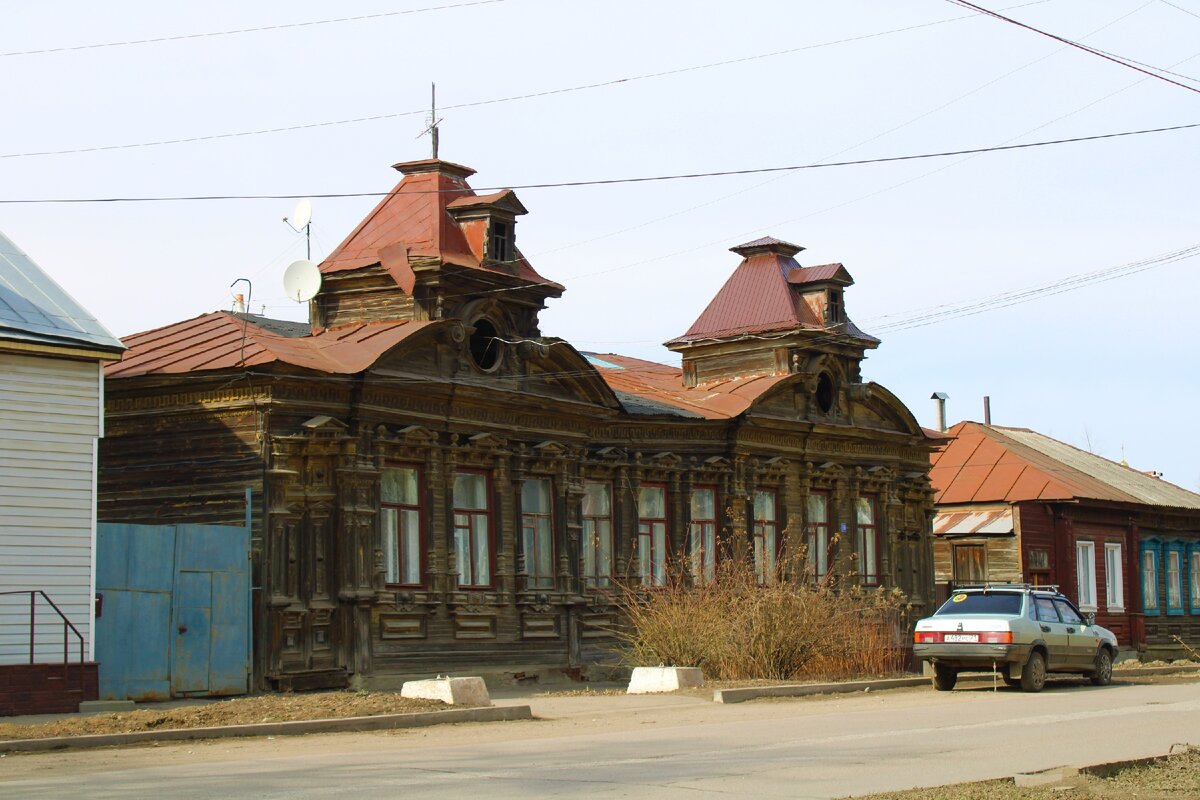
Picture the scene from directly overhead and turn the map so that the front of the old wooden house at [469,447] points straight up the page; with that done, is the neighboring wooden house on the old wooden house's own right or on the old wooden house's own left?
on the old wooden house's own left

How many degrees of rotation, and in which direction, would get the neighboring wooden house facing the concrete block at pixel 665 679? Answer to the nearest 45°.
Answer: approximately 45° to its right

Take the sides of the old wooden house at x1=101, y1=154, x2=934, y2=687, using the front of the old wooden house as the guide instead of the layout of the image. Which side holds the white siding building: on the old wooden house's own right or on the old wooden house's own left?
on the old wooden house's own right

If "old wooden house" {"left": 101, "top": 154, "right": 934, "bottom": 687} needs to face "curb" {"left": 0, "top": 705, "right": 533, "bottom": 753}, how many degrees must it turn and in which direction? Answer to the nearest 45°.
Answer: approximately 45° to its right

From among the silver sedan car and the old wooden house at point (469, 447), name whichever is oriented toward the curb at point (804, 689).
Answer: the old wooden house

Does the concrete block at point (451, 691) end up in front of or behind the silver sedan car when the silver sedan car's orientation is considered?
behind

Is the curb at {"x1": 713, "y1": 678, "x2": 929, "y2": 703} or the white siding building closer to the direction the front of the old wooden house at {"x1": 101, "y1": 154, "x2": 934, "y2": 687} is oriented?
the curb

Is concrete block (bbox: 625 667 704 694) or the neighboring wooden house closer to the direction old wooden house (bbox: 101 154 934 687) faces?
the concrete block

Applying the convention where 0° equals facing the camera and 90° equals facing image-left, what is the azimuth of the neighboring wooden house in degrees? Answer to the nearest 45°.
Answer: approximately 315°

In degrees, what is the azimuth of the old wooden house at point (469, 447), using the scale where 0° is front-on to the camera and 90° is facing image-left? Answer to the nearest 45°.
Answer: approximately 315°
